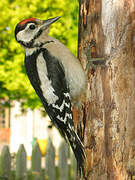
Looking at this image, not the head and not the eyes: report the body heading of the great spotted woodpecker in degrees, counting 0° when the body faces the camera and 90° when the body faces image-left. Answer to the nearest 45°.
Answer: approximately 270°
